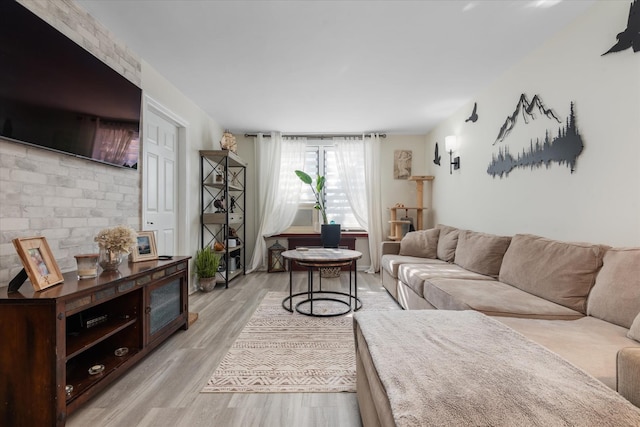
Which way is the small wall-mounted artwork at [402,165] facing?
toward the camera

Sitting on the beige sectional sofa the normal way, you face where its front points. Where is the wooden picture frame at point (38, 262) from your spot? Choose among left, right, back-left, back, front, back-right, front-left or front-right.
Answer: front

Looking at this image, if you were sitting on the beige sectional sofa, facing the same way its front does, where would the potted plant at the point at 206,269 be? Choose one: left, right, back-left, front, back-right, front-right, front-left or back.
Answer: front-right

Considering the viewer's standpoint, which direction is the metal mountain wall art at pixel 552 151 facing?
facing the viewer and to the left of the viewer

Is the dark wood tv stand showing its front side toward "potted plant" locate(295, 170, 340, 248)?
no

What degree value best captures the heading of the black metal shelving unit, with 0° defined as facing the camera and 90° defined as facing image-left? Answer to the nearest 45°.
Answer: approximately 315°

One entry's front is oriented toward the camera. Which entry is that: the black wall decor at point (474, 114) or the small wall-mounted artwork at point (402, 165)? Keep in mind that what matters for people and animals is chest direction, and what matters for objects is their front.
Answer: the small wall-mounted artwork

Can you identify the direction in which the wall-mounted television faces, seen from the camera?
facing the viewer and to the right of the viewer

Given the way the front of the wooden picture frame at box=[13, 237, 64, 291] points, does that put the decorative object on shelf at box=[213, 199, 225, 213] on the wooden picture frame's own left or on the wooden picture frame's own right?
on the wooden picture frame's own left

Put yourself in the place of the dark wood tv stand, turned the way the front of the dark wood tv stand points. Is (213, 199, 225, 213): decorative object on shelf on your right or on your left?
on your left

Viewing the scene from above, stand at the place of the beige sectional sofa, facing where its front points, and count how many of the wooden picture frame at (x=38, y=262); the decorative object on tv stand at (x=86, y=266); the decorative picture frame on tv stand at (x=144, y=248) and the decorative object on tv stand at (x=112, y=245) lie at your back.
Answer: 0

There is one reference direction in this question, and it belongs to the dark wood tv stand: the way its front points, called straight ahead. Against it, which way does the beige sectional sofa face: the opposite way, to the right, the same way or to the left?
the opposite way

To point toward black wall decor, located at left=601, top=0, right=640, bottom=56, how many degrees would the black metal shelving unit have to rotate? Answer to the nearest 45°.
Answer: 0° — it already faces it

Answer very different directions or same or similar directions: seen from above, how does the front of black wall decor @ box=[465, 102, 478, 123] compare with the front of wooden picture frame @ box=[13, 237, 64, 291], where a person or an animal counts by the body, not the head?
very different directions

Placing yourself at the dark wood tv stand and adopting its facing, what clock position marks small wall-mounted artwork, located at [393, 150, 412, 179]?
The small wall-mounted artwork is roughly at 10 o'clock from the dark wood tv stand.

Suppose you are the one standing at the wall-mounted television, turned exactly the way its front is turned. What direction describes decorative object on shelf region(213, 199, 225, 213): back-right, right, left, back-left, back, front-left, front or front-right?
left

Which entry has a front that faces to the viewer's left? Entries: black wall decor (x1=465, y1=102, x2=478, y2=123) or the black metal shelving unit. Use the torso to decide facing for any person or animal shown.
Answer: the black wall decor

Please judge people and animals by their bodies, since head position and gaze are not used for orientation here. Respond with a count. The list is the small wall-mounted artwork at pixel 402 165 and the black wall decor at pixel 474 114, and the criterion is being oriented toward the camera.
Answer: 1

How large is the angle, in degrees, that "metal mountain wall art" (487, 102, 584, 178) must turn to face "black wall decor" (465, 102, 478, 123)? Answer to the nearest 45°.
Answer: approximately 90° to its right

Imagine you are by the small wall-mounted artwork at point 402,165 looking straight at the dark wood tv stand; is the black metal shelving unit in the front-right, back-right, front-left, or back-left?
front-right

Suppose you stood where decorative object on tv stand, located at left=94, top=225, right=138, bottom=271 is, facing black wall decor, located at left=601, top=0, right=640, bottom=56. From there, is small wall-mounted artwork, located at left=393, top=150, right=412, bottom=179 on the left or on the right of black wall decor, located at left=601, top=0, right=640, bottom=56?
left

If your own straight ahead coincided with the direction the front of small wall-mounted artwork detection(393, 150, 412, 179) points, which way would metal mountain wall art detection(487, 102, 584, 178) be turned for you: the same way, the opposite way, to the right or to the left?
to the right

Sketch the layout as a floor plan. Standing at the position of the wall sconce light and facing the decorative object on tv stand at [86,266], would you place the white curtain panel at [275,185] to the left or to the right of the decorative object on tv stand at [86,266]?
right

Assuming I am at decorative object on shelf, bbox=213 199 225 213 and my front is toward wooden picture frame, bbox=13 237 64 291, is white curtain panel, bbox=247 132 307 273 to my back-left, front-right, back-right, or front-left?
back-left
